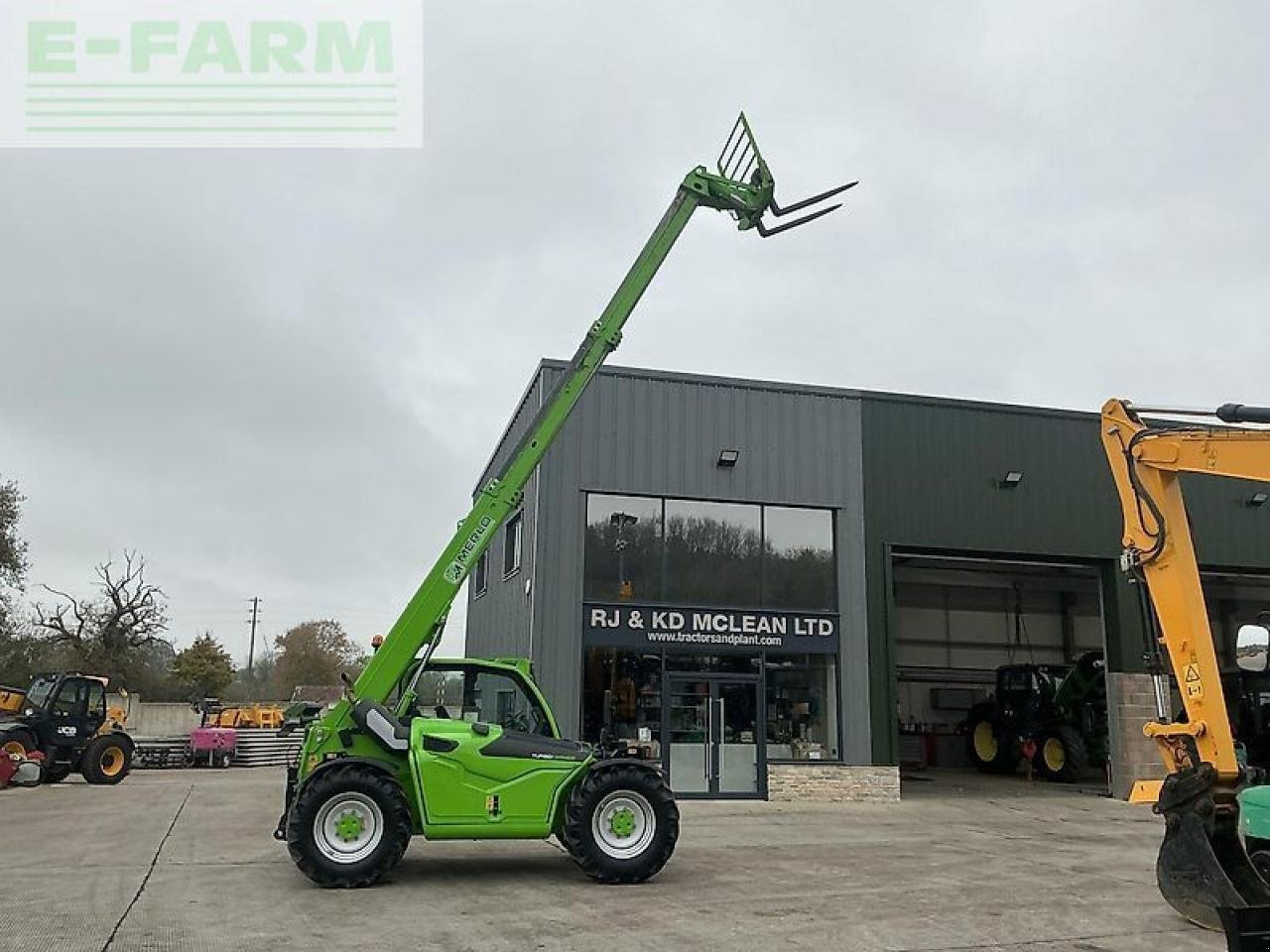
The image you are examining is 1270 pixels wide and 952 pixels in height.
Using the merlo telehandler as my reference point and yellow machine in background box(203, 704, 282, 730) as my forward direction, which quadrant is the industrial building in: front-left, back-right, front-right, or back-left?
front-right

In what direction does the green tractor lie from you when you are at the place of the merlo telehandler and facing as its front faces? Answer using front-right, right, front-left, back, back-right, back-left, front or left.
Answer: front-left

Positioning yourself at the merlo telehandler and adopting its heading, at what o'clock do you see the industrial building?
The industrial building is roughly at 10 o'clock from the merlo telehandler.

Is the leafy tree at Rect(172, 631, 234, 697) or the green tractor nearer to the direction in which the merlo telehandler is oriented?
the green tractor

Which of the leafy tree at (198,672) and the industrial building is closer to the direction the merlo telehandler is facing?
the industrial building

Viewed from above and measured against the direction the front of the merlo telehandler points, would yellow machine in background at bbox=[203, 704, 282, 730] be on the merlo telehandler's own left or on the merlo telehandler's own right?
on the merlo telehandler's own left

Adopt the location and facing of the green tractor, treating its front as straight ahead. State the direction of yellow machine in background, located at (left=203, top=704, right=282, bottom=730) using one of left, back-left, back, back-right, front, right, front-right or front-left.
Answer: back-right

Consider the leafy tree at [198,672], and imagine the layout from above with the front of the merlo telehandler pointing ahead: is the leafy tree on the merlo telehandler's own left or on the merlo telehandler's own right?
on the merlo telehandler's own left

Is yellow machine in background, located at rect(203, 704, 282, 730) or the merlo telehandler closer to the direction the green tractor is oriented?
the merlo telehandler

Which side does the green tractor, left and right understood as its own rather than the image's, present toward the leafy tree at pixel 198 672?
back

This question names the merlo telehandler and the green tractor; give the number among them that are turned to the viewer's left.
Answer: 0

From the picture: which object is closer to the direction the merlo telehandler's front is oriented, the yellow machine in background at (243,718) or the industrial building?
the industrial building

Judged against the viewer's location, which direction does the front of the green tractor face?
facing the viewer and to the right of the viewer

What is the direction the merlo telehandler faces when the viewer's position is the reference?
facing to the right of the viewer
